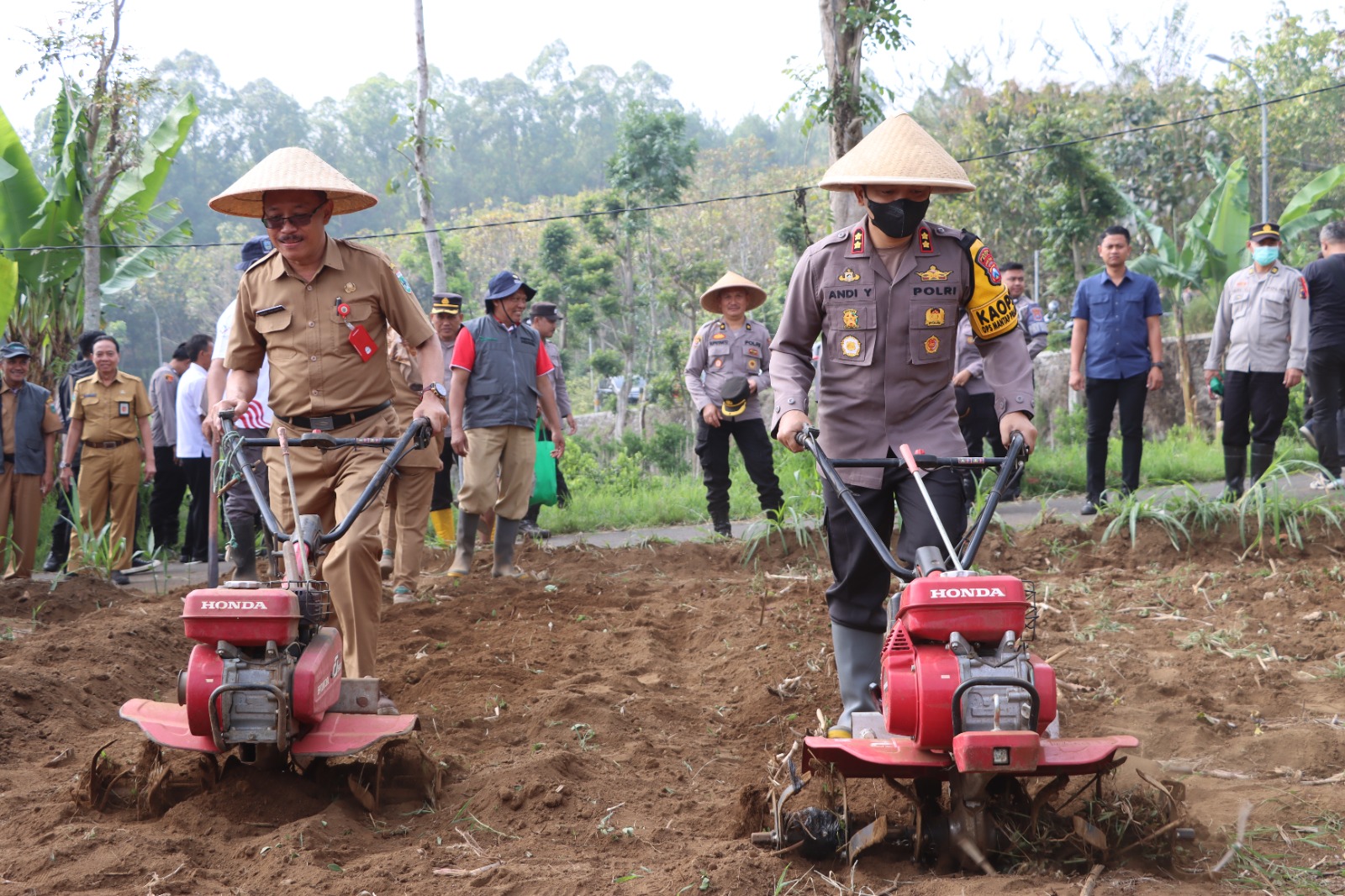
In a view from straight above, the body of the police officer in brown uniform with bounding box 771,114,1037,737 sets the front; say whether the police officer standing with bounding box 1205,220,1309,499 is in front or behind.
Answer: behind

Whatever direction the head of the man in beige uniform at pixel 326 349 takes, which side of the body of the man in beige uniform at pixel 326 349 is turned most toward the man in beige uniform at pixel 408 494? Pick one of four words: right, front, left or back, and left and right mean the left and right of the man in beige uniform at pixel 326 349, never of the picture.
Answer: back

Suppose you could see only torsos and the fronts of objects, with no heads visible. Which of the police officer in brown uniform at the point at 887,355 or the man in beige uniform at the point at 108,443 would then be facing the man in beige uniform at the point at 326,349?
the man in beige uniform at the point at 108,443

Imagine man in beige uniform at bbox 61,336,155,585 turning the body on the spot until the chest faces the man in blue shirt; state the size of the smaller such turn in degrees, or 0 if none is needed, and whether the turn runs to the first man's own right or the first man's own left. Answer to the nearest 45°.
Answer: approximately 45° to the first man's own left

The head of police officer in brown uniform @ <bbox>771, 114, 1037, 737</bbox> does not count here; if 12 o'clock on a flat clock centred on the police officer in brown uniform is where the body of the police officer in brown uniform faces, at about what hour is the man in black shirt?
The man in black shirt is roughly at 7 o'clock from the police officer in brown uniform.

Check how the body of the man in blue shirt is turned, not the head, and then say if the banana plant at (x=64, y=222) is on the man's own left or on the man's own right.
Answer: on the man's own right

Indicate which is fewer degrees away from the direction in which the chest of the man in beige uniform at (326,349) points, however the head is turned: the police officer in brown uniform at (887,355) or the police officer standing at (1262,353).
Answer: the police officer in brown uniform

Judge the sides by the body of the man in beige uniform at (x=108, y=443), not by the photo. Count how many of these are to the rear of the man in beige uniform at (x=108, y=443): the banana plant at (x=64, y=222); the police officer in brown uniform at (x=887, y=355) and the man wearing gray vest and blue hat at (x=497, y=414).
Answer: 1

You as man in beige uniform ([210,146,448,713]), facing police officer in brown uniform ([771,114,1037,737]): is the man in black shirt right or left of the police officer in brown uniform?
left
